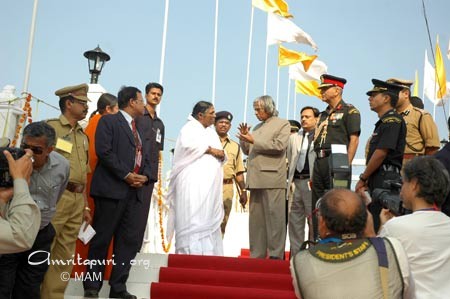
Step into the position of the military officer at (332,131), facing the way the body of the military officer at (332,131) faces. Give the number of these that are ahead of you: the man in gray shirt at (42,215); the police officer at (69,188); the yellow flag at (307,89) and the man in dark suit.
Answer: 3

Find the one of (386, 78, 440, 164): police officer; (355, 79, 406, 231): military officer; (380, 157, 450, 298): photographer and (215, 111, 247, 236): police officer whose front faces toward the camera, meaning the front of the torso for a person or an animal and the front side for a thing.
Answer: (215, 111, 247, 236): police officer

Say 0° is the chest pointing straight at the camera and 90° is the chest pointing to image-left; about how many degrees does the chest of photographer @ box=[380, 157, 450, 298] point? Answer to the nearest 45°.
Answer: approximately 135°

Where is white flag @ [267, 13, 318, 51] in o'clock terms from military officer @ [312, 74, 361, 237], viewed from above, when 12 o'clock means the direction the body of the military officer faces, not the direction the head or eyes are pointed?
The white flag is roughly at 4 o'clock from the military officer.

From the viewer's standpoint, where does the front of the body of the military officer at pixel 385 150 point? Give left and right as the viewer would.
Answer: facing to the left of the viewer

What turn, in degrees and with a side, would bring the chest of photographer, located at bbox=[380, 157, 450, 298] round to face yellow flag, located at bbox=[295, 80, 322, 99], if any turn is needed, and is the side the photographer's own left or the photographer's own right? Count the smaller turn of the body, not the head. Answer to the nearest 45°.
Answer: approximately 45° to the photographer's own right

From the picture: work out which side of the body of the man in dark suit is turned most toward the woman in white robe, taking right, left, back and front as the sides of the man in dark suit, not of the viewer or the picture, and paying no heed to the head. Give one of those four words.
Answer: left

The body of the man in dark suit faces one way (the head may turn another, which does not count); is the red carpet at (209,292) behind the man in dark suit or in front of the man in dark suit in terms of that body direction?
in front

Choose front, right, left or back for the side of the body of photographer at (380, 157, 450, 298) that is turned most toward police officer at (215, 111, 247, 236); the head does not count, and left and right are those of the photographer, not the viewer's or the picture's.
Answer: front

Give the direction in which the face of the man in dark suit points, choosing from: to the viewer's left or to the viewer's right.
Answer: to the viewer's right

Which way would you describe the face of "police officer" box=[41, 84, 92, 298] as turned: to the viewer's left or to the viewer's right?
to the viewer's right

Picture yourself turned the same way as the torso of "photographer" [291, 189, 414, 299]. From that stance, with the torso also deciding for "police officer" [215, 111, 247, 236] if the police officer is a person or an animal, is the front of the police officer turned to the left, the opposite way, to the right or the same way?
the opposite way

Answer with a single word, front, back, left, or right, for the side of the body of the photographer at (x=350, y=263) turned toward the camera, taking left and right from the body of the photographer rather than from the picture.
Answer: back

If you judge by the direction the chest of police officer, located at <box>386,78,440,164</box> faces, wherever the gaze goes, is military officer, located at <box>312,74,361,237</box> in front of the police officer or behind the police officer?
in front

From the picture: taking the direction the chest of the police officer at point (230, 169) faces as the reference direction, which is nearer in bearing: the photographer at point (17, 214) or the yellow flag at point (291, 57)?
the photographer

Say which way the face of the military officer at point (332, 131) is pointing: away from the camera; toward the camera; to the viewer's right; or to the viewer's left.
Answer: to the viewer's left
